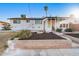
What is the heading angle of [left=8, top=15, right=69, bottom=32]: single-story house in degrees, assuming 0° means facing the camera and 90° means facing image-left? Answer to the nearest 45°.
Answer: approximately 0°
